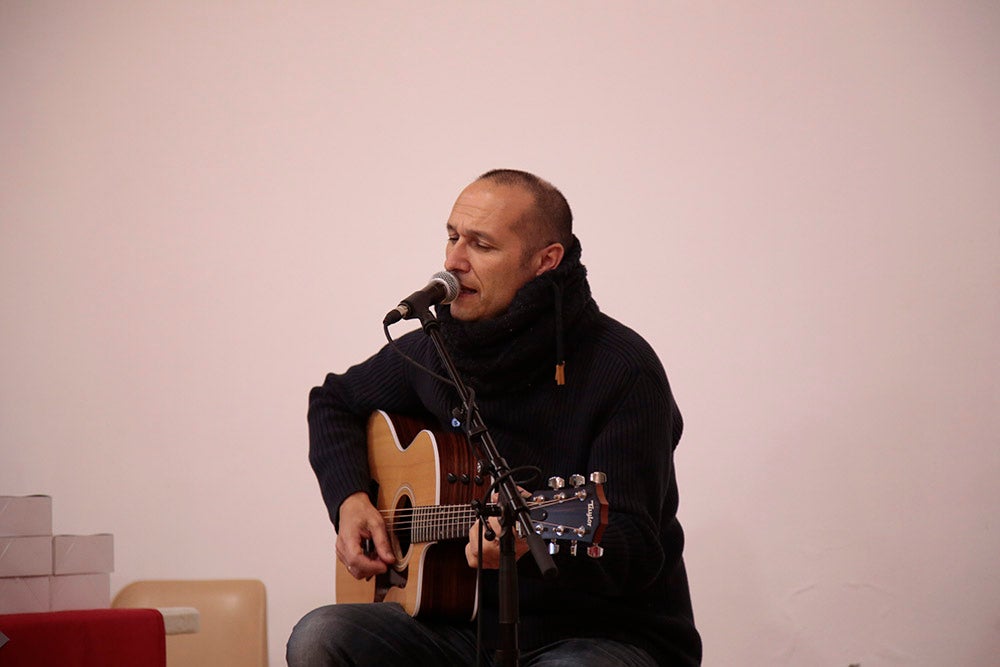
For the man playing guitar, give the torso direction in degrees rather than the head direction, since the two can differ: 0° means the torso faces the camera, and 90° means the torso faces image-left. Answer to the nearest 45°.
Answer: approximately 45°

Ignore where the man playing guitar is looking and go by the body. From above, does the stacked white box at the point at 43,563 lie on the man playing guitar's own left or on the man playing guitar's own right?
on the man playing guitar's own right

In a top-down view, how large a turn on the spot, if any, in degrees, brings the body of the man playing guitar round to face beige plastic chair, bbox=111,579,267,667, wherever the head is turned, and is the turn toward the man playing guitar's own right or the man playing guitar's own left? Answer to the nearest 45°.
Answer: approximately 90° to the man playing guitar's own right

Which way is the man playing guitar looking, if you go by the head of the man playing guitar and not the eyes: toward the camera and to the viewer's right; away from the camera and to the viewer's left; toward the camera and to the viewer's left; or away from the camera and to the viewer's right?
toward the camera and to the viewer's left

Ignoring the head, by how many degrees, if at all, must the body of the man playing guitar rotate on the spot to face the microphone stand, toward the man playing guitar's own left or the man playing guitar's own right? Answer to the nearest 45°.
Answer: approximately 45° to the man playing guitar's own left

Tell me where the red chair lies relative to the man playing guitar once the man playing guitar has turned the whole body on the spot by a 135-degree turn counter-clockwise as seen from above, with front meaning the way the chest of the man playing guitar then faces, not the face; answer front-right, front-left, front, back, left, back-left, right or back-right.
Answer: back
